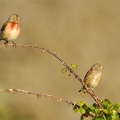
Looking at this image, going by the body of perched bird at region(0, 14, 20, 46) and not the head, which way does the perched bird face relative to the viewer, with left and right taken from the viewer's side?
facing the viewer and to the right of the viewer

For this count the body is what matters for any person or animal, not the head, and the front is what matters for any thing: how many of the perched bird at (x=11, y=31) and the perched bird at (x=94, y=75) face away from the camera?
0
